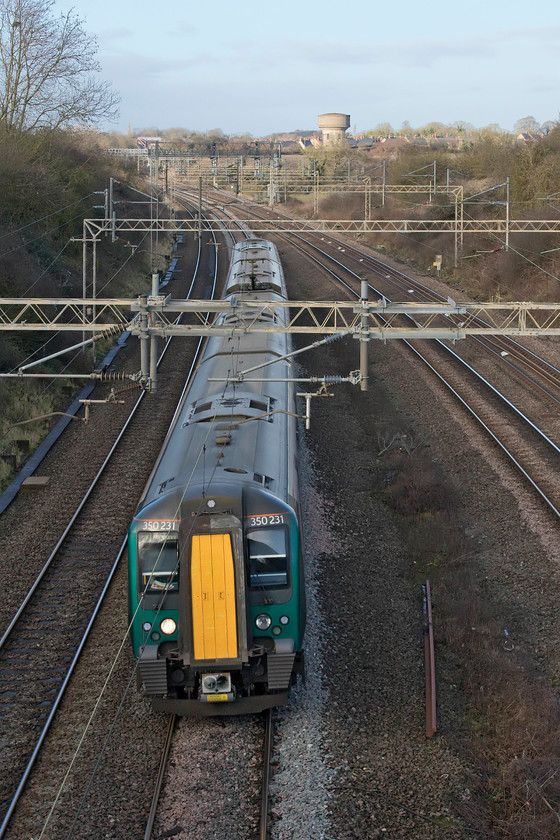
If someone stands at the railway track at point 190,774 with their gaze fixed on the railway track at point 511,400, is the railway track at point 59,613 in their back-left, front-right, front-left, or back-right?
front-left

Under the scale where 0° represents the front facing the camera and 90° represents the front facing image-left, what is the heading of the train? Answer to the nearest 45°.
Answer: approximately 0°

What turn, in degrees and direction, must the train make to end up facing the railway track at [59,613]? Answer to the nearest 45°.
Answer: approximately 135° to its right

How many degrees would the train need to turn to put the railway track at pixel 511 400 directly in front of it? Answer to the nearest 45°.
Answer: approximately 135° to its left
